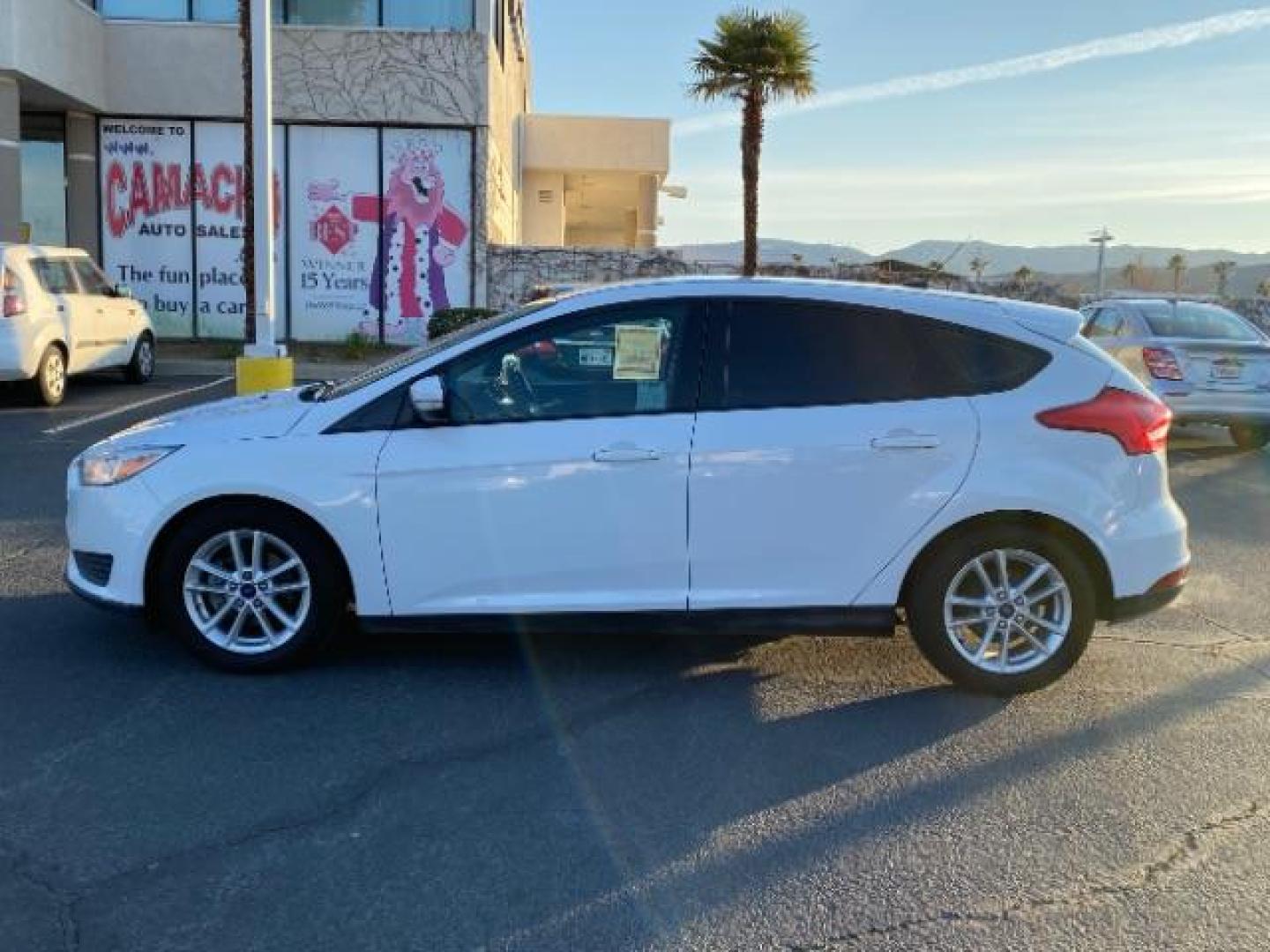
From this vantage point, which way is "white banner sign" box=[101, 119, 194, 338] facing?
toward the camera

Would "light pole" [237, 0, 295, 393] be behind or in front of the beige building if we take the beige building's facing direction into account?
in front

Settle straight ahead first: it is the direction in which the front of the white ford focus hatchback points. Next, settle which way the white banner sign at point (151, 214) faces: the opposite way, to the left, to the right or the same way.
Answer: to the left

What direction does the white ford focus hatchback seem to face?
to the viewer's left

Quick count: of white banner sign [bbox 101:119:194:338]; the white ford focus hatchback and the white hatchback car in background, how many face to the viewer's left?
1

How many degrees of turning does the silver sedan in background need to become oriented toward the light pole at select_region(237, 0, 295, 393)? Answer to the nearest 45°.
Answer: approximately 45° to its left

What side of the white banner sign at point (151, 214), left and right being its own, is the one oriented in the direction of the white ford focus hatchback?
front

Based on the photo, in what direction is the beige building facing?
toward the camera

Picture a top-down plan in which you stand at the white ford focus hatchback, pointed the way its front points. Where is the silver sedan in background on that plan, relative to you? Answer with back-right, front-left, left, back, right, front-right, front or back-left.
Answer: back-right

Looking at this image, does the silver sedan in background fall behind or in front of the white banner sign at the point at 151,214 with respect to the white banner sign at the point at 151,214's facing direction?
in front

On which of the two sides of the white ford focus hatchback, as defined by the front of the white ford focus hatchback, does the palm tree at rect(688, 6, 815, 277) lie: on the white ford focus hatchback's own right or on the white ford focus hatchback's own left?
on the white ford focus hatchback's own right

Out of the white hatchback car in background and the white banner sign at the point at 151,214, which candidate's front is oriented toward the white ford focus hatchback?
the white banner sign

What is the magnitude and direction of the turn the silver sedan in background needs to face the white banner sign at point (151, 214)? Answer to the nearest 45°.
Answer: approximately 45° to its left

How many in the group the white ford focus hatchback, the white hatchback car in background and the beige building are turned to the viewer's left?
1

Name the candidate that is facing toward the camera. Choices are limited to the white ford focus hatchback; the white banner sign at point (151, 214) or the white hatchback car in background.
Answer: the white banner sign

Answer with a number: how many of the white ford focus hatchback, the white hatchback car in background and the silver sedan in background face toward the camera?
0
